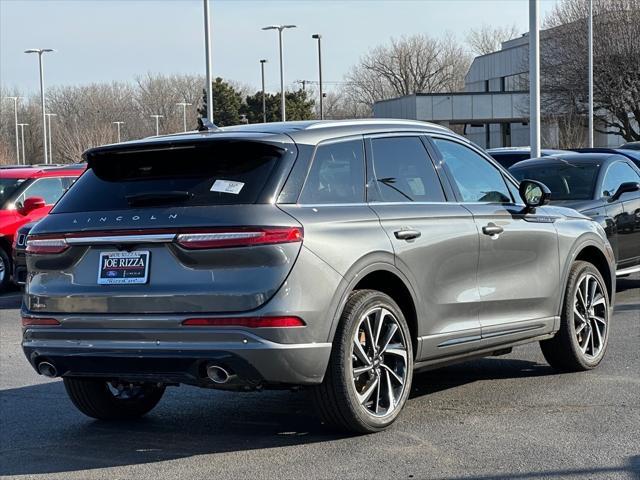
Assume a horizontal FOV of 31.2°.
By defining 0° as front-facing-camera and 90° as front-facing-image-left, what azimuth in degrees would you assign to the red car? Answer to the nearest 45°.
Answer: approximately 45°

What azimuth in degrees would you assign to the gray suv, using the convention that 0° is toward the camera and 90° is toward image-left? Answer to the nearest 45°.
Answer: approximately 225°

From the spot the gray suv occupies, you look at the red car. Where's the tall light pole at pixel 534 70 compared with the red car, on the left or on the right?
right

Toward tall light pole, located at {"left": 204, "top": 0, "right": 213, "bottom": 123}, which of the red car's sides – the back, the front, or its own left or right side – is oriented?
back

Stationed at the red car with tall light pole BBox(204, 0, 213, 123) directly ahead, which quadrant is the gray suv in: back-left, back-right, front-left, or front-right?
back-right

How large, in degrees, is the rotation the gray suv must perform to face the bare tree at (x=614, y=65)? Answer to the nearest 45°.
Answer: approximately 45° to its left

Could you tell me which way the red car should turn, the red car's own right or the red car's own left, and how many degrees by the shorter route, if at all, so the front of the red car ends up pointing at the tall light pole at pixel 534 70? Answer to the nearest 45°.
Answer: approximately 135° to the red car's own left

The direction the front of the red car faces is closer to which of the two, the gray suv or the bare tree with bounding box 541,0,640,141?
the gray suv

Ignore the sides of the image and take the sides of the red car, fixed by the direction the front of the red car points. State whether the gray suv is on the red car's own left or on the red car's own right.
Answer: on the red car's own left

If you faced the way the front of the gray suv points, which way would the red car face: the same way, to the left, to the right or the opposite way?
the opposite way

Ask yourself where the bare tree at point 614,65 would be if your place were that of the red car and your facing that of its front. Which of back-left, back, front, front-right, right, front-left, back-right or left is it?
back

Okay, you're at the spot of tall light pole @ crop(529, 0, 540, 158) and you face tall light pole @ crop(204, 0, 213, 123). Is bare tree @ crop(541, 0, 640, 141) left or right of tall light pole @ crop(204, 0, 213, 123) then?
right
